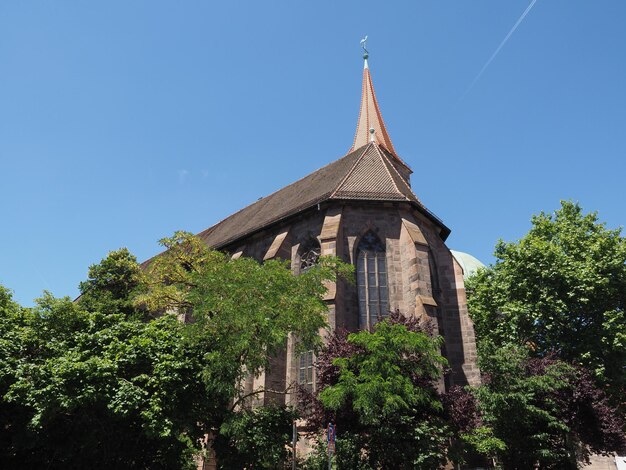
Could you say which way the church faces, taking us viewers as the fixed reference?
facing away from the viewer and to the left of the viewer
